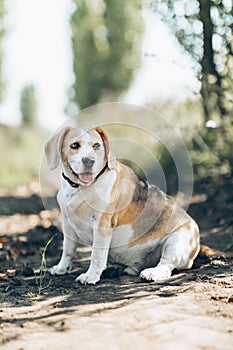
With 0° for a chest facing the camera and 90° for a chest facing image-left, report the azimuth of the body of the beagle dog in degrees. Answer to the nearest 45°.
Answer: approximately 45°

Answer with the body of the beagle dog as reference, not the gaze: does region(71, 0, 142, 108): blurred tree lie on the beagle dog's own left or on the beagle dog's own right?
on the beagle dog's own right

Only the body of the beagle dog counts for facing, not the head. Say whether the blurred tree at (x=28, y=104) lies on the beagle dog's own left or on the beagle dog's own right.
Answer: on the beagle dog's own right
